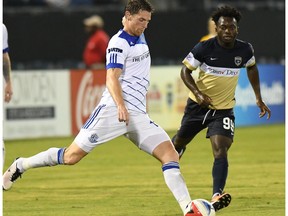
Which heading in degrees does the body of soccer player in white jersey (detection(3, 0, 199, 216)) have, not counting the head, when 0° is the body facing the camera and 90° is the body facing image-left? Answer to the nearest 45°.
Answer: approximately 315°

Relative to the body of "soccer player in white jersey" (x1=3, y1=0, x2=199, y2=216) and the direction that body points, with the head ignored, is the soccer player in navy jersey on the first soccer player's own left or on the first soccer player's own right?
on the first soccer player's own left

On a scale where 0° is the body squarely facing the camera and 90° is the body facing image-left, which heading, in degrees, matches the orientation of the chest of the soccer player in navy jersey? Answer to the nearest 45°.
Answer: approximately 0°

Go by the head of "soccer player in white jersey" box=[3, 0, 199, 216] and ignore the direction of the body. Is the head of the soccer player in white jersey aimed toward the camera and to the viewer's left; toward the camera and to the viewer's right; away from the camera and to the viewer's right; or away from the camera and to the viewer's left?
toward the camera and to the viewer's right
